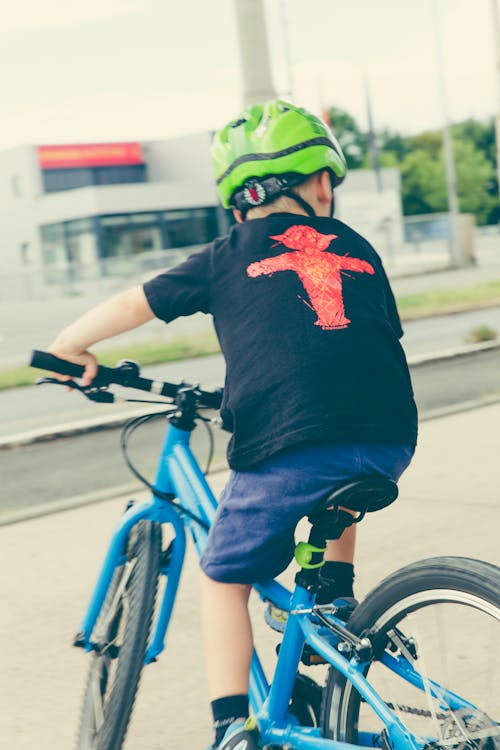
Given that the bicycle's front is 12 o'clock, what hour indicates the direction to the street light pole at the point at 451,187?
The street light pole is roughly at 2 o'clock from the bicycle.

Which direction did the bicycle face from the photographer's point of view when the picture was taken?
facing away from the viewer and to the left of the viewer
